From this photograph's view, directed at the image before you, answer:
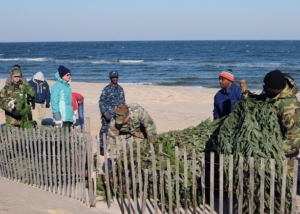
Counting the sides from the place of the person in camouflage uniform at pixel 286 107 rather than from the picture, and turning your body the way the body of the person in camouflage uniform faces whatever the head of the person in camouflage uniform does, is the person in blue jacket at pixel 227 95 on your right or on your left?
on your right

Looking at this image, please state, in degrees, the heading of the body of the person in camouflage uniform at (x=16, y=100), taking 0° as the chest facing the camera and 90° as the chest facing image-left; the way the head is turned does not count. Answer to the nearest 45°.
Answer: approximately 0°

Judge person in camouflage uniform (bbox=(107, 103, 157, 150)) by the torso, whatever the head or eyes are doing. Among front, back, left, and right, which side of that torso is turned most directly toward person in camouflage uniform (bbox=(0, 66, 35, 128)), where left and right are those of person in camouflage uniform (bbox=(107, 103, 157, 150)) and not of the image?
right

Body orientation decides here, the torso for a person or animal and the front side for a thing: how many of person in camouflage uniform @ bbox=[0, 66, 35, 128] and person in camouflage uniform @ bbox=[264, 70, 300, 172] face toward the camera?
1

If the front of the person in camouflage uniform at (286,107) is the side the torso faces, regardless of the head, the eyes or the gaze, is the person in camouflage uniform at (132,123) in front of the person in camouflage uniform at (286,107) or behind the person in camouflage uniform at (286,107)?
in front

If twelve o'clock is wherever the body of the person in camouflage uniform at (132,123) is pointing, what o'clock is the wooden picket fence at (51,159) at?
The wooden picket fence is roughly at 2 o'clock from the person in camouflage uniform.

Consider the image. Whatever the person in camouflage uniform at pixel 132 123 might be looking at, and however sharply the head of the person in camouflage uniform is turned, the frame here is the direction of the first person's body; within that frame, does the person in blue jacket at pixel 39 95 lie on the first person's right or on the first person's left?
on the first person's right

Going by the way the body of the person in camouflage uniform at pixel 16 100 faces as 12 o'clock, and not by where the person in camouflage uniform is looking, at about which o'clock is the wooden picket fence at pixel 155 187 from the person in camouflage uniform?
The wooden picket fence is roughly at 11 o'clock from the person in camouflage uniform.

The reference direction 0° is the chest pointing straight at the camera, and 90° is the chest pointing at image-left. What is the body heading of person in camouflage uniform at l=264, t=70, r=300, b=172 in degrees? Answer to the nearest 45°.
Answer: approximately 90°
